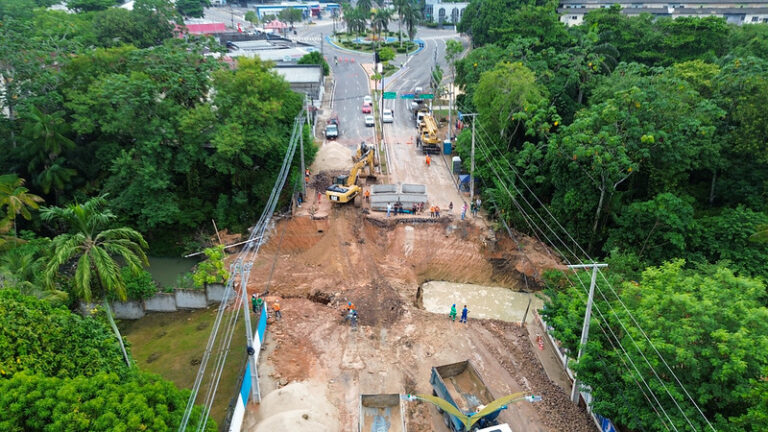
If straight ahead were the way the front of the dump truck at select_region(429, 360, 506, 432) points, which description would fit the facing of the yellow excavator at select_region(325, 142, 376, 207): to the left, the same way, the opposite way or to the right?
to the left

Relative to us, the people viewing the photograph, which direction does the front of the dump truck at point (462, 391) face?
facing the viewer and to the right of the viewer

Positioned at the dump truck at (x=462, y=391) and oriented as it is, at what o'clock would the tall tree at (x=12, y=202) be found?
The tall tree is roughly at 5 o'clock from the dump truck.

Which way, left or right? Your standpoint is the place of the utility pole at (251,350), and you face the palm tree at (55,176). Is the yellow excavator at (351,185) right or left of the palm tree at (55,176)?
right

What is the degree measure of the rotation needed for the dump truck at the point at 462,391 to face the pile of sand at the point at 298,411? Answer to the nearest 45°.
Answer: approximately 135° to its right

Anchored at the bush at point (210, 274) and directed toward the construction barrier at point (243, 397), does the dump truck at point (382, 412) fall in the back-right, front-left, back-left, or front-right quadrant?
front-left

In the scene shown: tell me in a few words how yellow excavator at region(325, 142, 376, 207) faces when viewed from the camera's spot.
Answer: facing away from the viewer and to the right of the viewer

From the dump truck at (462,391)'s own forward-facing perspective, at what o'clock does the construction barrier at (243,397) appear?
The construction barrier is roughly at 4 o'clock from the dump truck.

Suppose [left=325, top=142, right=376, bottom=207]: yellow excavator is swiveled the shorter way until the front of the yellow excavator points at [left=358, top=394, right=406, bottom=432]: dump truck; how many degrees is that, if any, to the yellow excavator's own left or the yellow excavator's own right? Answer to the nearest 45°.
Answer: approximately 135° to the yellow excavator's own right

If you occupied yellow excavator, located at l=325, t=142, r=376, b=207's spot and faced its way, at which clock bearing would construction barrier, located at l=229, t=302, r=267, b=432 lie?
The construction barrier is roughly at 5 o'clock from the yellow excavator.

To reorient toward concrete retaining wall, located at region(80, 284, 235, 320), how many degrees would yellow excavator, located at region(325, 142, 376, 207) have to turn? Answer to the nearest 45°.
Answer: approximately 180°

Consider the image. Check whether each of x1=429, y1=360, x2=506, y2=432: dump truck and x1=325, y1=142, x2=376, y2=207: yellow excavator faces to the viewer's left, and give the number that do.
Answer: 0

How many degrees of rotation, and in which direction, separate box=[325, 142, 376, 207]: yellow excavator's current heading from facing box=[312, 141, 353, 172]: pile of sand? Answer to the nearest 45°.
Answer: approximately 45° to its left
